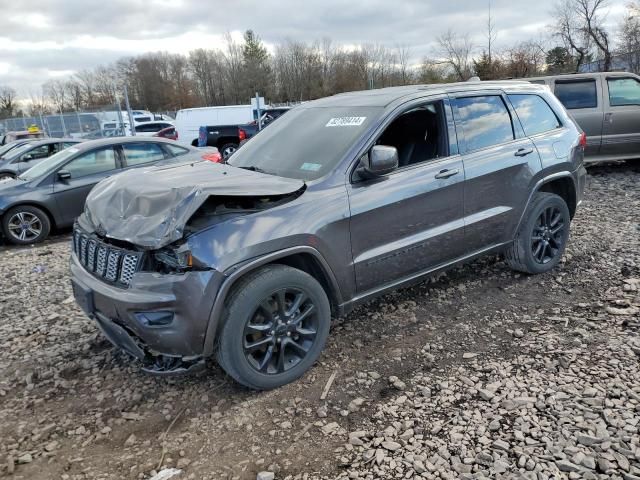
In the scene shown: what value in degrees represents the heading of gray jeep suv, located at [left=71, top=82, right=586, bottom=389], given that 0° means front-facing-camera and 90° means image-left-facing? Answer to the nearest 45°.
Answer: approximately 45°

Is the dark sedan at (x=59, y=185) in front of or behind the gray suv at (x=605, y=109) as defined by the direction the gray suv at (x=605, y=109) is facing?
behind

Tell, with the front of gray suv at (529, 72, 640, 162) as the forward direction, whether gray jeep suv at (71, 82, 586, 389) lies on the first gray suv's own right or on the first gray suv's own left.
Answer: on the first gray suv's own right

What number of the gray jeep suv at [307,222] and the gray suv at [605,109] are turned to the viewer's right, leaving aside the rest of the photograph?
1

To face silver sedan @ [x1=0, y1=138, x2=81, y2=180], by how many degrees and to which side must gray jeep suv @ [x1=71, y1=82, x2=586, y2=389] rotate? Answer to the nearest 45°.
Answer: approximately 90° to its right

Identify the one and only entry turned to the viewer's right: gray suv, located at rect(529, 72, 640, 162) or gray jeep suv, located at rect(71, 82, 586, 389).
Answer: the gray suv

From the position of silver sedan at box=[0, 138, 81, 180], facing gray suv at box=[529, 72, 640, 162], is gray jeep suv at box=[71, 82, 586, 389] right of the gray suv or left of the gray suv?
right

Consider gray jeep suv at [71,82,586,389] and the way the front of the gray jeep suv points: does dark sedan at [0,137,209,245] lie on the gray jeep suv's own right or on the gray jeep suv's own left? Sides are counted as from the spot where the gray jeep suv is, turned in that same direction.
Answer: on the gray jeep suv's own right

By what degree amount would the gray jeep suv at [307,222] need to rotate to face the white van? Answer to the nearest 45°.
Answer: approximately 135° to its right

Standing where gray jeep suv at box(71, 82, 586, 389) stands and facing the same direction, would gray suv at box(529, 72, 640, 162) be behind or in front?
behind

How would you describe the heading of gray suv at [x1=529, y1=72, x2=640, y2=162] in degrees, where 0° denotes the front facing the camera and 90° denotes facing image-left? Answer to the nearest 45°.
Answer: approximately 270°
